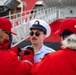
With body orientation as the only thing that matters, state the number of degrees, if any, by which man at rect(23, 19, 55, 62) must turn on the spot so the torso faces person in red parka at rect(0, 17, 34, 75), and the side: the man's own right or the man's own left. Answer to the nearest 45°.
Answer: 0° — they already face them

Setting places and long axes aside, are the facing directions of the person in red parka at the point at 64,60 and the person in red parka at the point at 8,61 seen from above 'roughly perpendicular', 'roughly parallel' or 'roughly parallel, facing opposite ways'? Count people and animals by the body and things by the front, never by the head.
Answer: roughly perpendicular

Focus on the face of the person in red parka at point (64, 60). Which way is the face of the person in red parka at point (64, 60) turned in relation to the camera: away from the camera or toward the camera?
away from the camera

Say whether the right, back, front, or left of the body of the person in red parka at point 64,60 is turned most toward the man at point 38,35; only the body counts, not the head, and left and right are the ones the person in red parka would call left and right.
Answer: front

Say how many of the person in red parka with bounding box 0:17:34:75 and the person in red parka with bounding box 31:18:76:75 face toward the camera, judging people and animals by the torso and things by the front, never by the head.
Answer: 0

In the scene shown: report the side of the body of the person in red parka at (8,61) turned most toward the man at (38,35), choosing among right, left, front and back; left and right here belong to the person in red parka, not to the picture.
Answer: front

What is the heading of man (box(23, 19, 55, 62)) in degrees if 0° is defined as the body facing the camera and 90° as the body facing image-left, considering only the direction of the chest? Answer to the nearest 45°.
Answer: approximately 45°

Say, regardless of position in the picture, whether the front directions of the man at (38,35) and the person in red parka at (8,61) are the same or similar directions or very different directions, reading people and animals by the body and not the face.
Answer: very different directions

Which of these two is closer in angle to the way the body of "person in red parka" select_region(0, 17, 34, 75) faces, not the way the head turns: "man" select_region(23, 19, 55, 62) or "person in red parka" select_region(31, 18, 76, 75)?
the man

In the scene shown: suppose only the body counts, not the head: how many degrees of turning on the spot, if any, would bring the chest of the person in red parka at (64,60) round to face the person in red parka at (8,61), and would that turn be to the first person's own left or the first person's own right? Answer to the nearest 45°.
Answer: approximately 45° to the first person's own left

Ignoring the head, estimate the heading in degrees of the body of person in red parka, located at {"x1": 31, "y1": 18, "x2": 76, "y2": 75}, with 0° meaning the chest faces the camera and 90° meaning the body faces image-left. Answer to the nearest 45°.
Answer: approximately 135°

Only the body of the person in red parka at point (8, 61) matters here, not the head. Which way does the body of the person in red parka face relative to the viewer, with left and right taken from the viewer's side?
facing away from the viewer and to the right of the viewer

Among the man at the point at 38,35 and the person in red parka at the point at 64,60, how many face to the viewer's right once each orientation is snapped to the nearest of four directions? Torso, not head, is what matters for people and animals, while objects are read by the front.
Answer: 0
